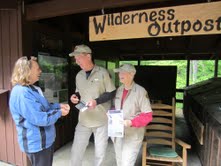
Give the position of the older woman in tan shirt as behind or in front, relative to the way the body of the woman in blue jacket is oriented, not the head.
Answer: in front

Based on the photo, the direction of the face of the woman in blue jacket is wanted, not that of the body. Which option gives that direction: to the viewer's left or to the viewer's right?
to the viewer's right

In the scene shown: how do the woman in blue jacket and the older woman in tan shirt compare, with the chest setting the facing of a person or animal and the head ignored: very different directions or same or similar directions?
very different directions

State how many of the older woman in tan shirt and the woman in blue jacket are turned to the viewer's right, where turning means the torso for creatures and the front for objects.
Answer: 1

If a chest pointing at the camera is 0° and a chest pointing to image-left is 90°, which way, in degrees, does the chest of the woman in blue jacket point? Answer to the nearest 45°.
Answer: approximately 270°

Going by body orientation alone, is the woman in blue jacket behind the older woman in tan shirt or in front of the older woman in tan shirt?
in front

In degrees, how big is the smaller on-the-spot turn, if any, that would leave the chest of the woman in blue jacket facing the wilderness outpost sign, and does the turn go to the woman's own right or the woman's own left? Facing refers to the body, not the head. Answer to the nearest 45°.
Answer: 0° — they already face it

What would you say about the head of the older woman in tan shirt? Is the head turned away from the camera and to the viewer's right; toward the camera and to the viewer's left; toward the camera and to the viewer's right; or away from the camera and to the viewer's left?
toward the camera and to the viewer's left

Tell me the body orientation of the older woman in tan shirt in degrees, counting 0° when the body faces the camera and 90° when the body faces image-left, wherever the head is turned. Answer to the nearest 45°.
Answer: approximately 45°
